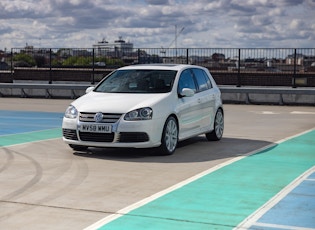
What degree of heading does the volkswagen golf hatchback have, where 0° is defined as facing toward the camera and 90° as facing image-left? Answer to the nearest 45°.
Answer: approximately 45°
